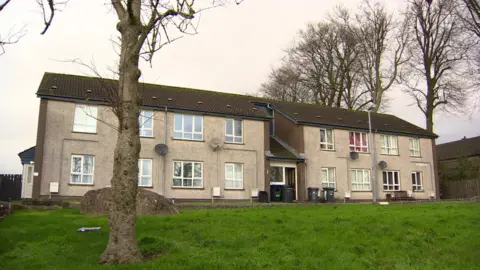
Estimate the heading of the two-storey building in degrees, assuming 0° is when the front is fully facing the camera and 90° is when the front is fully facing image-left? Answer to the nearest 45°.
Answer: approximately 315°

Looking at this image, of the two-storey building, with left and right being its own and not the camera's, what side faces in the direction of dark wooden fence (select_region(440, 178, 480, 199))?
left

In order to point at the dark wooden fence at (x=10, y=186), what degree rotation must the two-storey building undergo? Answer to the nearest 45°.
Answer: approximately 135° to its right
